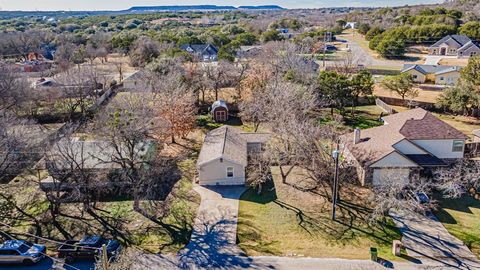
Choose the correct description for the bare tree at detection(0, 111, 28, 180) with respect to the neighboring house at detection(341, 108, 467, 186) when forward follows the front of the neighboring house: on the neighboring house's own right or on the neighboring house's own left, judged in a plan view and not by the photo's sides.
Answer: on the neighboring house's own right

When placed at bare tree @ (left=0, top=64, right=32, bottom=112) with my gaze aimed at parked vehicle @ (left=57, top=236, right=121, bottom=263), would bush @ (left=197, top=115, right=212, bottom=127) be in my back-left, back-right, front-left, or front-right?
front-left

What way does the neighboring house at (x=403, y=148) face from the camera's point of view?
toward the camera

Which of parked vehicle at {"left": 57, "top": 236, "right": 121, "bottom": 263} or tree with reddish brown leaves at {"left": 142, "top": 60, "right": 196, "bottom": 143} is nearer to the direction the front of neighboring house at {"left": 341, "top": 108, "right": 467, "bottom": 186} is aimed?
the parked vehicle

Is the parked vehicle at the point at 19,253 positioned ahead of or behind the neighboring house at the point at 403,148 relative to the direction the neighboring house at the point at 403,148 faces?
ahead

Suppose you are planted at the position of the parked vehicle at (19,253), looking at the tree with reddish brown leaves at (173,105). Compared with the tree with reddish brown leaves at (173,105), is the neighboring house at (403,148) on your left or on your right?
right

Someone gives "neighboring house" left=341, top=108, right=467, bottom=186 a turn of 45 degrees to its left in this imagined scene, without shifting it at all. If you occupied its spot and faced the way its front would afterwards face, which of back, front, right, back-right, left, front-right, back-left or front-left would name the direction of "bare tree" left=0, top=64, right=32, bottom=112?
back-right
